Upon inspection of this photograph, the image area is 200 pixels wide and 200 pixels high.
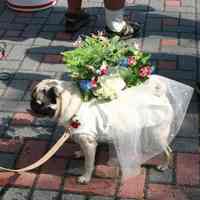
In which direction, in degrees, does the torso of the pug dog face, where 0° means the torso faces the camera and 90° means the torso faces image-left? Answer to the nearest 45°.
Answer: approximately 90°
